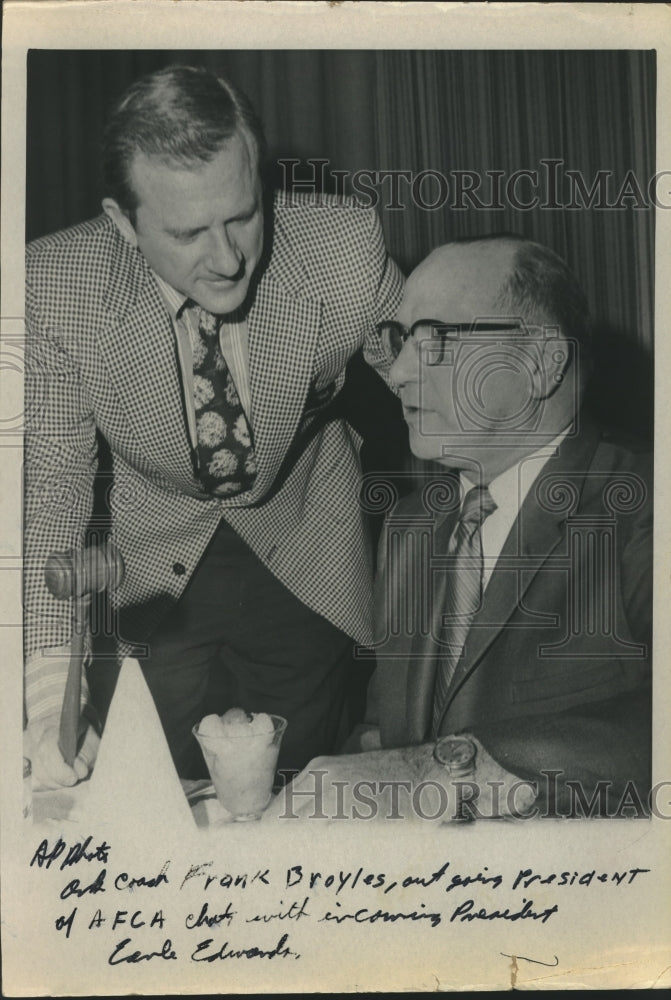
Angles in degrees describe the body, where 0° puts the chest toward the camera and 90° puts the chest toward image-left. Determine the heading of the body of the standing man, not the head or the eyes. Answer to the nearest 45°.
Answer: approximately 0°

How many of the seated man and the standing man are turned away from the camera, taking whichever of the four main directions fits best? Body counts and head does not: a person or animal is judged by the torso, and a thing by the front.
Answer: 0

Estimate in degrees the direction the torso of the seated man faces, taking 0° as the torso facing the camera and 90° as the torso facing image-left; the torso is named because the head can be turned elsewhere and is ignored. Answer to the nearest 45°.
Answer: approximately 45°

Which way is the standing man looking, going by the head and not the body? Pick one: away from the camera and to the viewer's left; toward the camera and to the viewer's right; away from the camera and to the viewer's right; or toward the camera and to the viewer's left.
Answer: toward the camera and to the viewer's right

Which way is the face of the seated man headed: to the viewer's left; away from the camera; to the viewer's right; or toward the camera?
to the viewer's left
